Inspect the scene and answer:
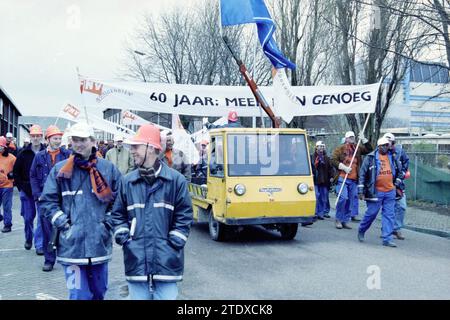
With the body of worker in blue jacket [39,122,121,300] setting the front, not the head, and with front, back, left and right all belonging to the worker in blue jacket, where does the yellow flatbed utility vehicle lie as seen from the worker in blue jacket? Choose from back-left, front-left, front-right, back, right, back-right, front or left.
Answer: back-left

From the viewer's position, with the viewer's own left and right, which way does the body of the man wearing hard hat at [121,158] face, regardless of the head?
facing the viewer

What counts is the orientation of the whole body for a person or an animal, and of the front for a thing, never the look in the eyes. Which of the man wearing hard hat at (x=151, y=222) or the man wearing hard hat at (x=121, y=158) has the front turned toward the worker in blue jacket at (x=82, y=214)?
the man wearing hard hat at (x=121, y=158)

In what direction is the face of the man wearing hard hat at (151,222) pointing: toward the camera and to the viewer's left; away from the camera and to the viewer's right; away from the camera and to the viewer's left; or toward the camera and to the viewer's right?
toward the camera and to the viewer's left

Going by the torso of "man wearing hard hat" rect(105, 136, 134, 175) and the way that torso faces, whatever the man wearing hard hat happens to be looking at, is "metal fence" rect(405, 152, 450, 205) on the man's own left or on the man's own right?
on the man's own left

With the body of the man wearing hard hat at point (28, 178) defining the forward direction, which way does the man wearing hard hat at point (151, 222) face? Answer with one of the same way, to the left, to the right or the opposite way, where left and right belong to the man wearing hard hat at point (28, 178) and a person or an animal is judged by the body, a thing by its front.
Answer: the same way

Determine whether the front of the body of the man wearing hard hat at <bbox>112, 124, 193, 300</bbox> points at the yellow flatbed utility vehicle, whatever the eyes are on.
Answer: no

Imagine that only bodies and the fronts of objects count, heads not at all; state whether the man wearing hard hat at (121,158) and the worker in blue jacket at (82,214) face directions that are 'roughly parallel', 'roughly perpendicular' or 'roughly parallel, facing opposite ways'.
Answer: roughly parallel

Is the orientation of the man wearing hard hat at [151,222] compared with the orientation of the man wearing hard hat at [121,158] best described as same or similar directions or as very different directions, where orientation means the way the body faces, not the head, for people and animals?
same or similar directions

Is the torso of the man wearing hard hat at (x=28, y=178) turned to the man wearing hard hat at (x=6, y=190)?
no

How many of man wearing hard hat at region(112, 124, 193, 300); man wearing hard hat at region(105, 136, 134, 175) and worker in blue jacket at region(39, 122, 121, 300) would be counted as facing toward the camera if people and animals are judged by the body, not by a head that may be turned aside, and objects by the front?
3

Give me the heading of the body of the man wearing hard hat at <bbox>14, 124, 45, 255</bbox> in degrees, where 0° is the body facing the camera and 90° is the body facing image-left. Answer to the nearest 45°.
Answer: approximately 0°

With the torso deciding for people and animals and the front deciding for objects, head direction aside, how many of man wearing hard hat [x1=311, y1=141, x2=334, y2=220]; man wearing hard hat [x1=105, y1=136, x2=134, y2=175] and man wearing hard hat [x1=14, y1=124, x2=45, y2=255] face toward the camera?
3

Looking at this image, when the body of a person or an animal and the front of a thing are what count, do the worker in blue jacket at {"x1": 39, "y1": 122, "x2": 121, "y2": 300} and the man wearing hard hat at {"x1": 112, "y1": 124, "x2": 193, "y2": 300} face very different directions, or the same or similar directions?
same or similar directions

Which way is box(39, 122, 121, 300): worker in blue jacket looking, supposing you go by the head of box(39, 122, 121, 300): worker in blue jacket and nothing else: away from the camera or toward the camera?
toward the camera

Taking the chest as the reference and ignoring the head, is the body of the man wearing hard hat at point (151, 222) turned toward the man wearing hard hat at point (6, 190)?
no

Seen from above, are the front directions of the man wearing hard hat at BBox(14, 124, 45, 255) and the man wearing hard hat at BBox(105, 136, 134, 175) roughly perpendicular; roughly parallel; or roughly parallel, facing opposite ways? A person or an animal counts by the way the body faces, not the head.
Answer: roughly parallel

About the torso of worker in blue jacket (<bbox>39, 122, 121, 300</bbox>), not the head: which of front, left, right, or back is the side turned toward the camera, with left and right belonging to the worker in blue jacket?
front

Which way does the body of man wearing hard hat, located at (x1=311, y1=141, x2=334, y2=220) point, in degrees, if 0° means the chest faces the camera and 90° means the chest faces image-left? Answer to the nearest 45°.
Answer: approximately 0°
